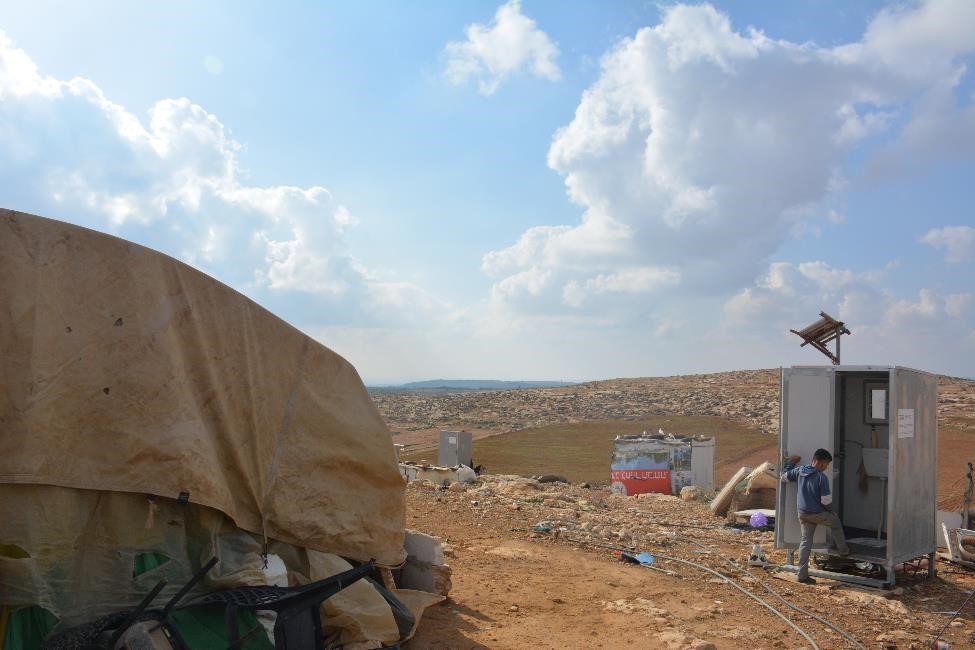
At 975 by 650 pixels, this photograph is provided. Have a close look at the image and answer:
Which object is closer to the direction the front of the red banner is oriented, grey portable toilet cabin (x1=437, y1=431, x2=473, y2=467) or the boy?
the boy

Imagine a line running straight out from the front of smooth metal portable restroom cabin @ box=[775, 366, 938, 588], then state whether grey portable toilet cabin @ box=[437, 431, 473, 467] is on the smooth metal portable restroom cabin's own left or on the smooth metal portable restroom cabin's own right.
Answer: on the smooth metal portable restroom cabin's own right

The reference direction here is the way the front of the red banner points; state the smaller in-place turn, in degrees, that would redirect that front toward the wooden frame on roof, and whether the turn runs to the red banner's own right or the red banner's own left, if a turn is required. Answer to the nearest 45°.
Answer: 0° — it already faces it

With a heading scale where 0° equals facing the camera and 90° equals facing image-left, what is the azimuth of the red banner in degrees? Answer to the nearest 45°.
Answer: approximately 0°

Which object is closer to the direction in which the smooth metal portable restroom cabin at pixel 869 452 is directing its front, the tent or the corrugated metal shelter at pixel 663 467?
the tent

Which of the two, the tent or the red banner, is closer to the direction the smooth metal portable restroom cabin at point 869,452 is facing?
the tent

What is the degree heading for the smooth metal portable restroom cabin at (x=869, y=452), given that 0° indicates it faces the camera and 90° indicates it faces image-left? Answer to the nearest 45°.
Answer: approximately 45°

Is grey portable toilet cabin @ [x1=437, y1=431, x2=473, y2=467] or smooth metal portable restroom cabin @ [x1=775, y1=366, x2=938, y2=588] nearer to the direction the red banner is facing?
the smooth metal portable restroom cabin
